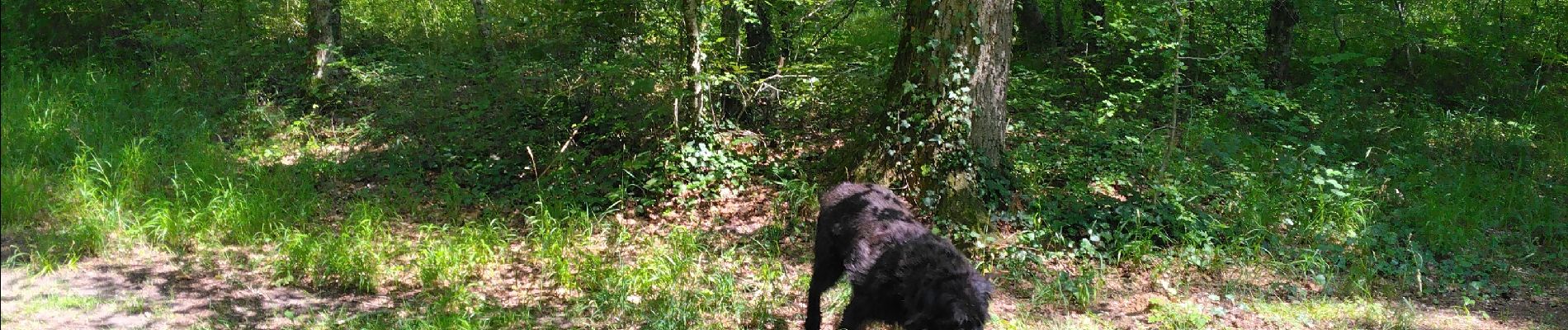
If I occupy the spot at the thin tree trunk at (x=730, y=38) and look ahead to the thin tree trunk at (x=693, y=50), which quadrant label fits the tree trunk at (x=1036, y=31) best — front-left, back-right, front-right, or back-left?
back-left
